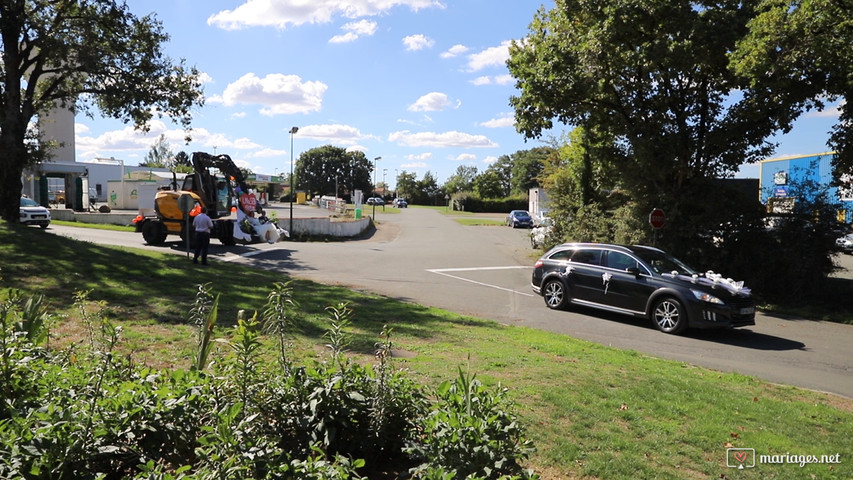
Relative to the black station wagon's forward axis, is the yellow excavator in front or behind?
behind

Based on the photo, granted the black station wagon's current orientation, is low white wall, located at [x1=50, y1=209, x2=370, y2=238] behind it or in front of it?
behind

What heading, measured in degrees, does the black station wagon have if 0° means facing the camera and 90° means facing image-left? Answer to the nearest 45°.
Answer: approximately 315°

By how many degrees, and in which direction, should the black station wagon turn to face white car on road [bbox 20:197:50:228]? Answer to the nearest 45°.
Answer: approximately 135° to its right

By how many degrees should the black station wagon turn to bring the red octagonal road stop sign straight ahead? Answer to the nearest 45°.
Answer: approximately 135° to its left

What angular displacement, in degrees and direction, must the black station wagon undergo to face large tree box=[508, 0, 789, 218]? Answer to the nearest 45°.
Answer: approximately 135° to its left

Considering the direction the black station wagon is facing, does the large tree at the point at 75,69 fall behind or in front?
behind
